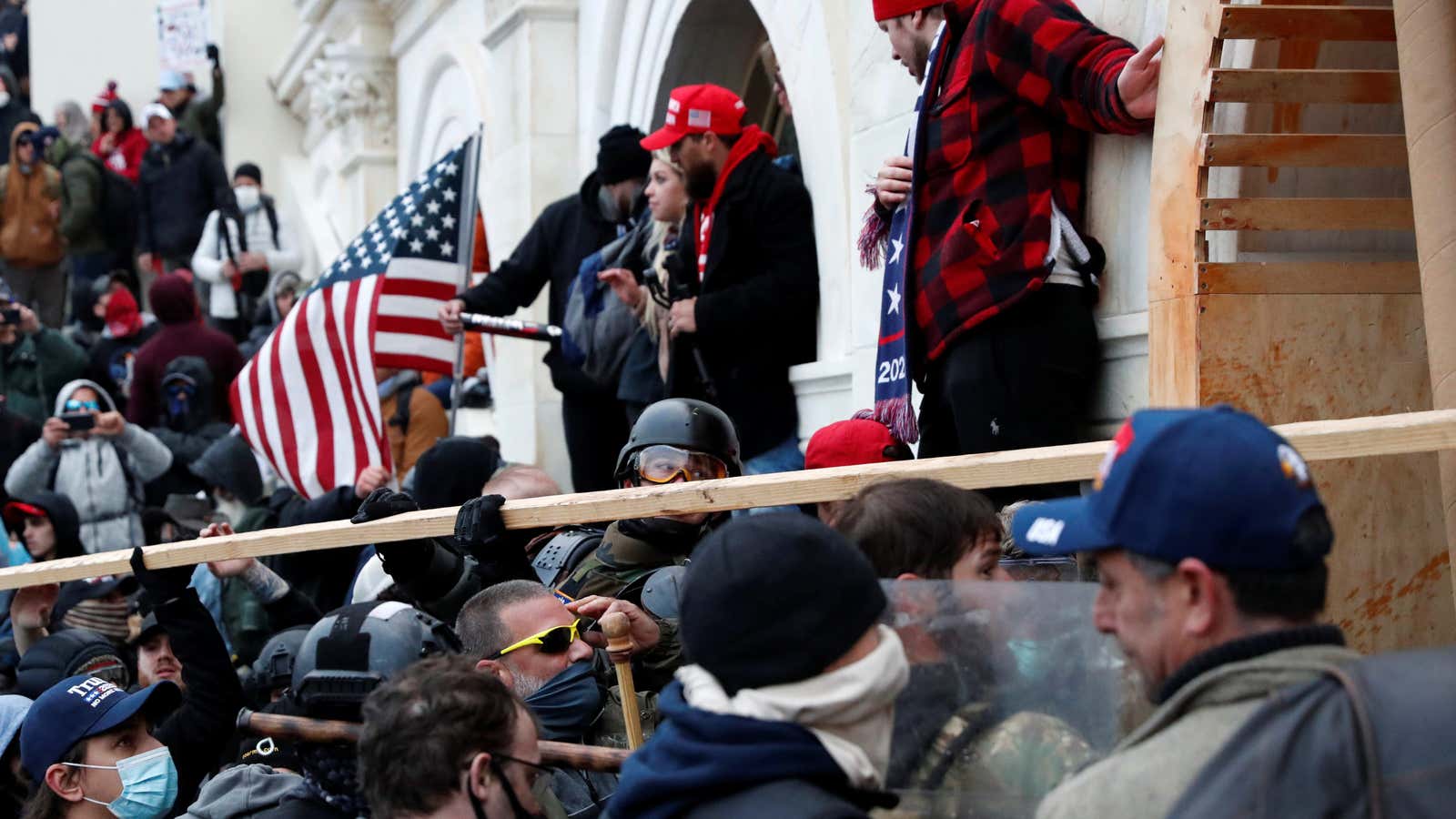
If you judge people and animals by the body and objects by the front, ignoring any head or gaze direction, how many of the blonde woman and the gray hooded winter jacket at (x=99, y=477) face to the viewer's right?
0

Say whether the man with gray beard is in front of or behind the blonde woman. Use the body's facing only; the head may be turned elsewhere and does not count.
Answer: in front

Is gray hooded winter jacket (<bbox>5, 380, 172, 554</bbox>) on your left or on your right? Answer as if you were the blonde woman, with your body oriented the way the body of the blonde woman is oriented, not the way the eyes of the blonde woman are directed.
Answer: on your right

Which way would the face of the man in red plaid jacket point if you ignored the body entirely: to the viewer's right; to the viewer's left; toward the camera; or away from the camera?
to the viewer's left

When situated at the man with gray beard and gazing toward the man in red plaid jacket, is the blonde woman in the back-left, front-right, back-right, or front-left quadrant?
front-left

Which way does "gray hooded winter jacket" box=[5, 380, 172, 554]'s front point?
toward the camera

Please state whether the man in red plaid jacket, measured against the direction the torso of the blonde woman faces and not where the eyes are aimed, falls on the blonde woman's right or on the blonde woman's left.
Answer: on the blonde woman's left

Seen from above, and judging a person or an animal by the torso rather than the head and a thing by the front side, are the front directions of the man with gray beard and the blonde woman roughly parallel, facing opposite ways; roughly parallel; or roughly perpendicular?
roughly perpendicular

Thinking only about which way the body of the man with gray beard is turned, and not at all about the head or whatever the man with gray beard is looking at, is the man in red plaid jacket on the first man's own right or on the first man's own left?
on the first man's own left

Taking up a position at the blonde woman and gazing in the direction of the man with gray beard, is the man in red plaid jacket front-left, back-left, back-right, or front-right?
front-left
